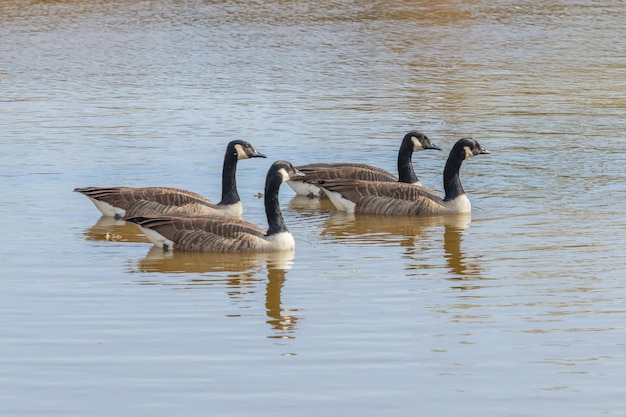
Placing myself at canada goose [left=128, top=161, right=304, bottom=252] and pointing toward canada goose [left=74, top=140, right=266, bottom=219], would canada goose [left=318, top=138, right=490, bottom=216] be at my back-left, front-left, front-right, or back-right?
front-right

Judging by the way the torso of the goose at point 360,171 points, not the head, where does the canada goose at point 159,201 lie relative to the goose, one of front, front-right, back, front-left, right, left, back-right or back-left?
back-right

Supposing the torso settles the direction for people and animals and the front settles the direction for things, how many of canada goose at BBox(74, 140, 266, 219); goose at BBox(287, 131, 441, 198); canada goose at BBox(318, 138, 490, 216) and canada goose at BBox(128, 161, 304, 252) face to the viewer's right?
4

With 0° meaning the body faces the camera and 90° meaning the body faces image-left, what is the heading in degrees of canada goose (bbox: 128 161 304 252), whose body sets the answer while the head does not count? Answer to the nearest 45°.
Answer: approximately 270°

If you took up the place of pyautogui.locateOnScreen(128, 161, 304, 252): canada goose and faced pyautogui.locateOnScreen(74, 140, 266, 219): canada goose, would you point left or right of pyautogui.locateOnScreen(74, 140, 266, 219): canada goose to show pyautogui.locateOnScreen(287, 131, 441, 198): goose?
right

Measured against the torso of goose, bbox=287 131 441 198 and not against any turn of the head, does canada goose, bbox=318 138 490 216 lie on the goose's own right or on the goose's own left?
on the goose's own right

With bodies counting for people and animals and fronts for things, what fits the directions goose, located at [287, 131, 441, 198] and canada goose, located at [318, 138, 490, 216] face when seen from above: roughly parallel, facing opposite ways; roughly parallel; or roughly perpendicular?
roughly parallel

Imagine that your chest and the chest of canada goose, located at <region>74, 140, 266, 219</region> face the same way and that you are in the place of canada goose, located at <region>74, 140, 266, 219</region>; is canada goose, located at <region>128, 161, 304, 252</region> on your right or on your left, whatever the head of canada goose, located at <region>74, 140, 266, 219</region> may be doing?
on your right

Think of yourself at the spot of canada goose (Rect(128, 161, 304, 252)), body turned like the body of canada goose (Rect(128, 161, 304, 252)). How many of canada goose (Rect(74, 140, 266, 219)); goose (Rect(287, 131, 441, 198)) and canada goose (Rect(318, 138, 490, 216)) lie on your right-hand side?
0

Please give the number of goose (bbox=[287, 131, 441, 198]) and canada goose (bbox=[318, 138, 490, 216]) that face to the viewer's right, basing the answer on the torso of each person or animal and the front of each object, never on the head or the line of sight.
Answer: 2

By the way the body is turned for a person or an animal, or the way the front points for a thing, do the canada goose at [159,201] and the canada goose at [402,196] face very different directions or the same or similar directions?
same or similar directions

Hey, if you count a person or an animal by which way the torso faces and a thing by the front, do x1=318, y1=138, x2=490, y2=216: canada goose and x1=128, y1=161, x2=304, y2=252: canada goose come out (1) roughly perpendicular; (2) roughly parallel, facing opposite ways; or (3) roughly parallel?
roughly parallel

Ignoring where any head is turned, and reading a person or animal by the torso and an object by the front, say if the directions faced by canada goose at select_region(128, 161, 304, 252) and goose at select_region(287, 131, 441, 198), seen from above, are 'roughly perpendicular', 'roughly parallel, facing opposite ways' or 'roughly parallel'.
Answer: roughly parallel

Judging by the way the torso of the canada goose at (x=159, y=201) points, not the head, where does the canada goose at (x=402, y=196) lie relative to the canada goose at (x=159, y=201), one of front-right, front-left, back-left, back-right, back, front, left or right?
front

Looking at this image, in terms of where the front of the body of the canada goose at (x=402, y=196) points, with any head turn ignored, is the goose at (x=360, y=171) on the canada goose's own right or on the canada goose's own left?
on the canada goose's own left

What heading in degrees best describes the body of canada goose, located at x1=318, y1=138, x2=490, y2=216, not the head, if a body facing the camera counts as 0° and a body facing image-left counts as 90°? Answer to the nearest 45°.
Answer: approximately 270°

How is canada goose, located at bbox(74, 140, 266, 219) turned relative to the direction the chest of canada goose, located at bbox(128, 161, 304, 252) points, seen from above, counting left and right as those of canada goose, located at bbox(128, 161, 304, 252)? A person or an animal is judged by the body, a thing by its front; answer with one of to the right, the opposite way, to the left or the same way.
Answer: the same way

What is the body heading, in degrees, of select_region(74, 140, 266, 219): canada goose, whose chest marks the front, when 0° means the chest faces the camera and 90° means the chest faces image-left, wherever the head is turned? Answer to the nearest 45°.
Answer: approximately 270°
